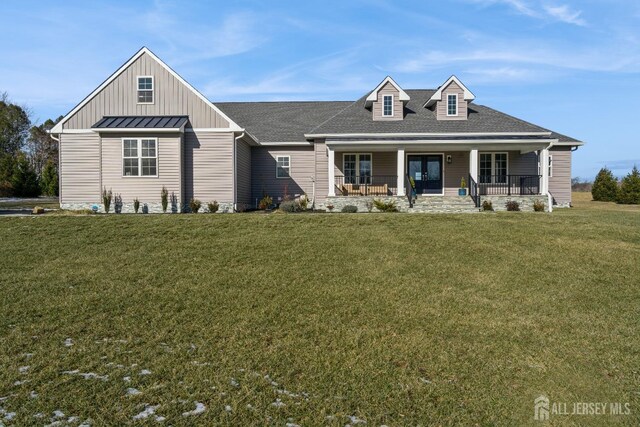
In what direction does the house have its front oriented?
toward the camera

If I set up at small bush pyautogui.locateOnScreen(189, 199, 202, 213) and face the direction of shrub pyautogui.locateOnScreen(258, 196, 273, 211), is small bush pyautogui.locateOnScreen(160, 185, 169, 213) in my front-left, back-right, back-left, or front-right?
back-left

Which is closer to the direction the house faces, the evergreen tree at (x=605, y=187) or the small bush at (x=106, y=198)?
the small bush

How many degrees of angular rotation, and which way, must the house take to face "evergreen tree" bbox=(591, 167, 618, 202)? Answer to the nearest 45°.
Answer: approximately 135° to its left
